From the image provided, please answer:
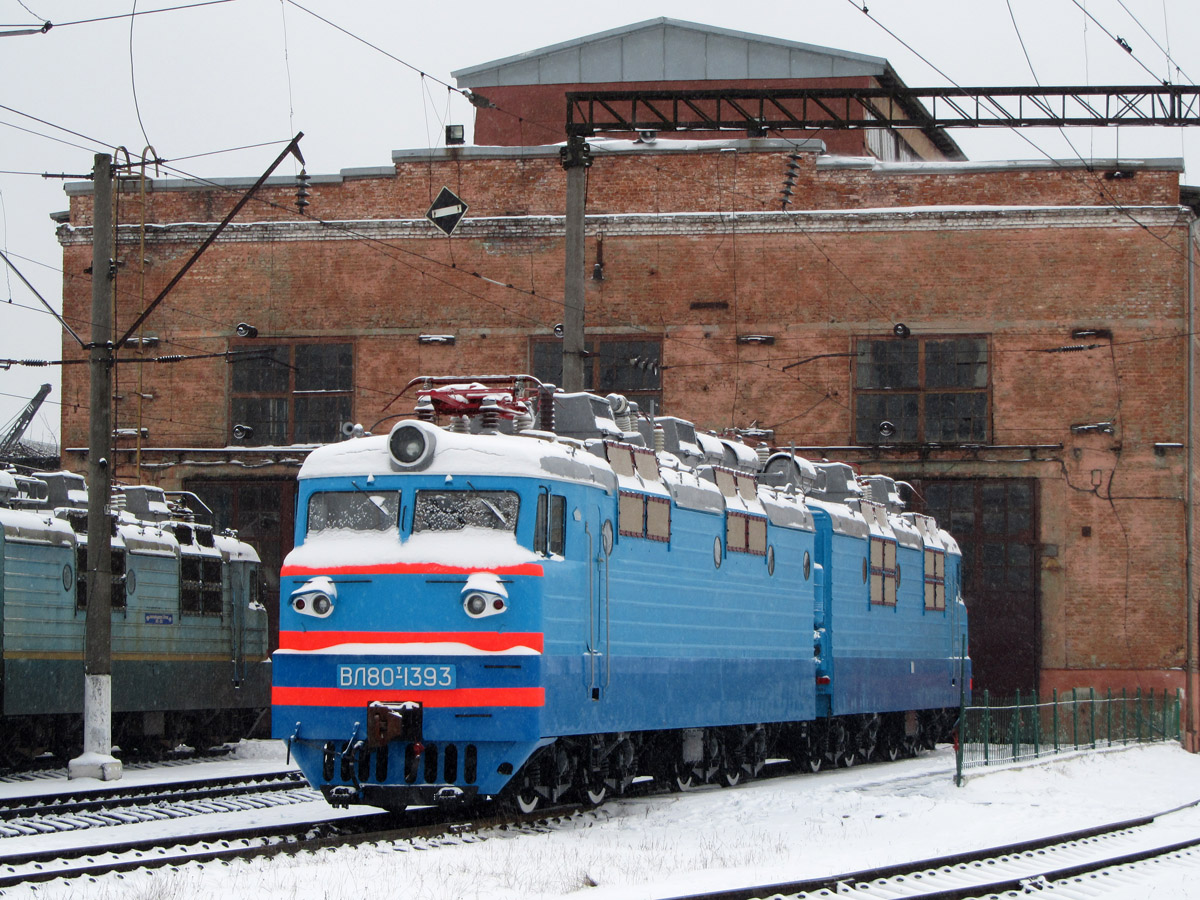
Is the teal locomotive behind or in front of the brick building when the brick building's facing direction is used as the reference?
in front

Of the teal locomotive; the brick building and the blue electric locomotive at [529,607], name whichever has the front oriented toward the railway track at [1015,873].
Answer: the brick building

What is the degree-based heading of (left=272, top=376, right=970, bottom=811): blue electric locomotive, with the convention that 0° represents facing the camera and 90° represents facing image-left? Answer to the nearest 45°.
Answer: approximately 45°

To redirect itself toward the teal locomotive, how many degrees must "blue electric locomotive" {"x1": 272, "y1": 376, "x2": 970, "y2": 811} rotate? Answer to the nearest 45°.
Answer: approximately 90° to its right

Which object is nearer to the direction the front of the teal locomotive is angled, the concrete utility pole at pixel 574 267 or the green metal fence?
the green metal fence

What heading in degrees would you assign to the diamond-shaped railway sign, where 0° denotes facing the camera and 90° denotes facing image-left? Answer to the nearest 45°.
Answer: approximately 0°

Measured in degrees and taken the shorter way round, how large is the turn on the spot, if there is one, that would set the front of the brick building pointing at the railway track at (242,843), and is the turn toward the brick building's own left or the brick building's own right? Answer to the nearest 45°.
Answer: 0° — it already faces it

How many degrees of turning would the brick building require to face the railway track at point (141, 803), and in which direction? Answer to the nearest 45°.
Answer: approximately 45° to its right

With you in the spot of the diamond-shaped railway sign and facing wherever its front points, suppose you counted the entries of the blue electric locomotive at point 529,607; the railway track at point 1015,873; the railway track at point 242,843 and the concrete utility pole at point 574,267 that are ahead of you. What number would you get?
4
